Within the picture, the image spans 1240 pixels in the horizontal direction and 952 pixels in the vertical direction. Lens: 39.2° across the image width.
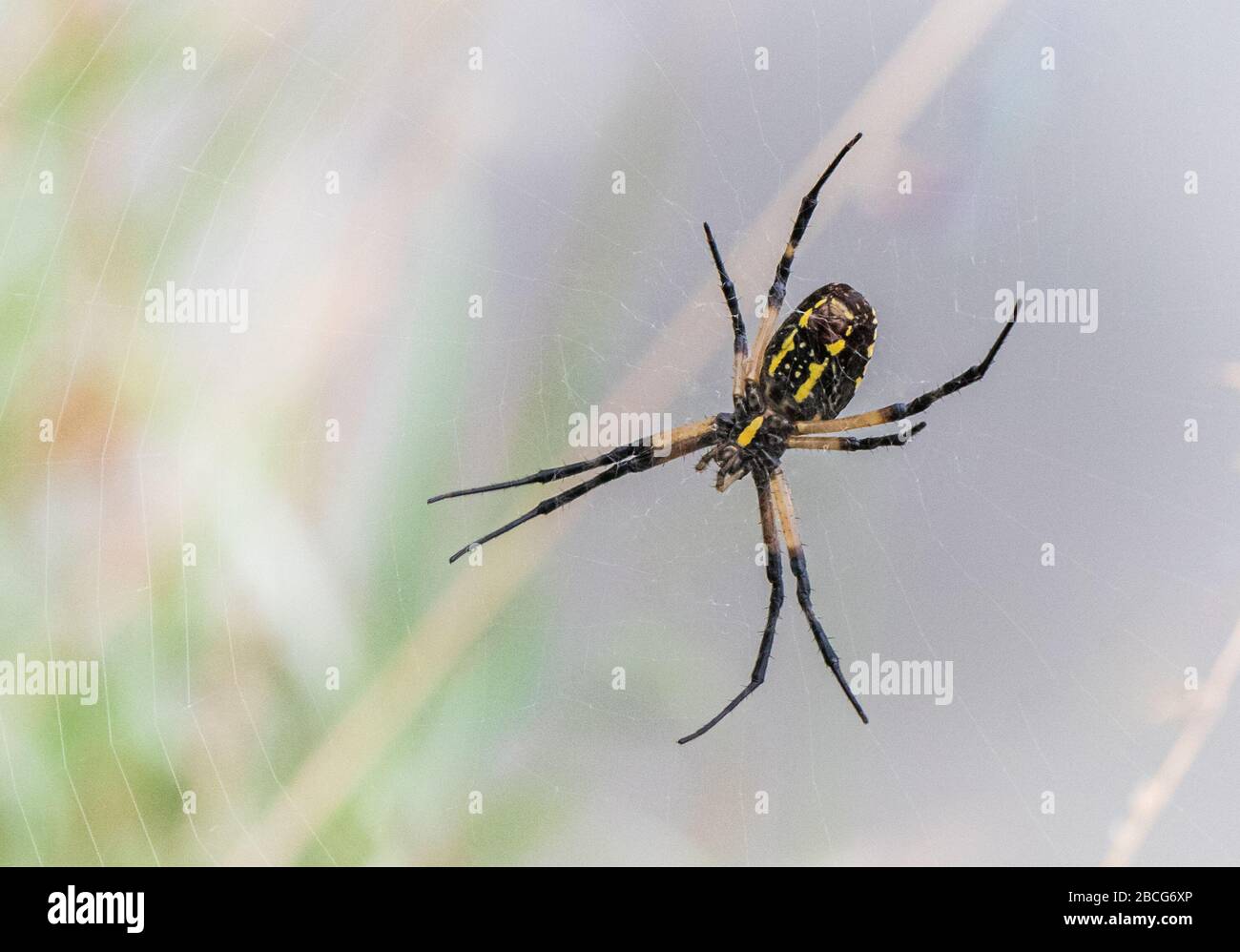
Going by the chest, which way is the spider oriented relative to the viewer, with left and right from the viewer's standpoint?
facing to the left of the viewer
